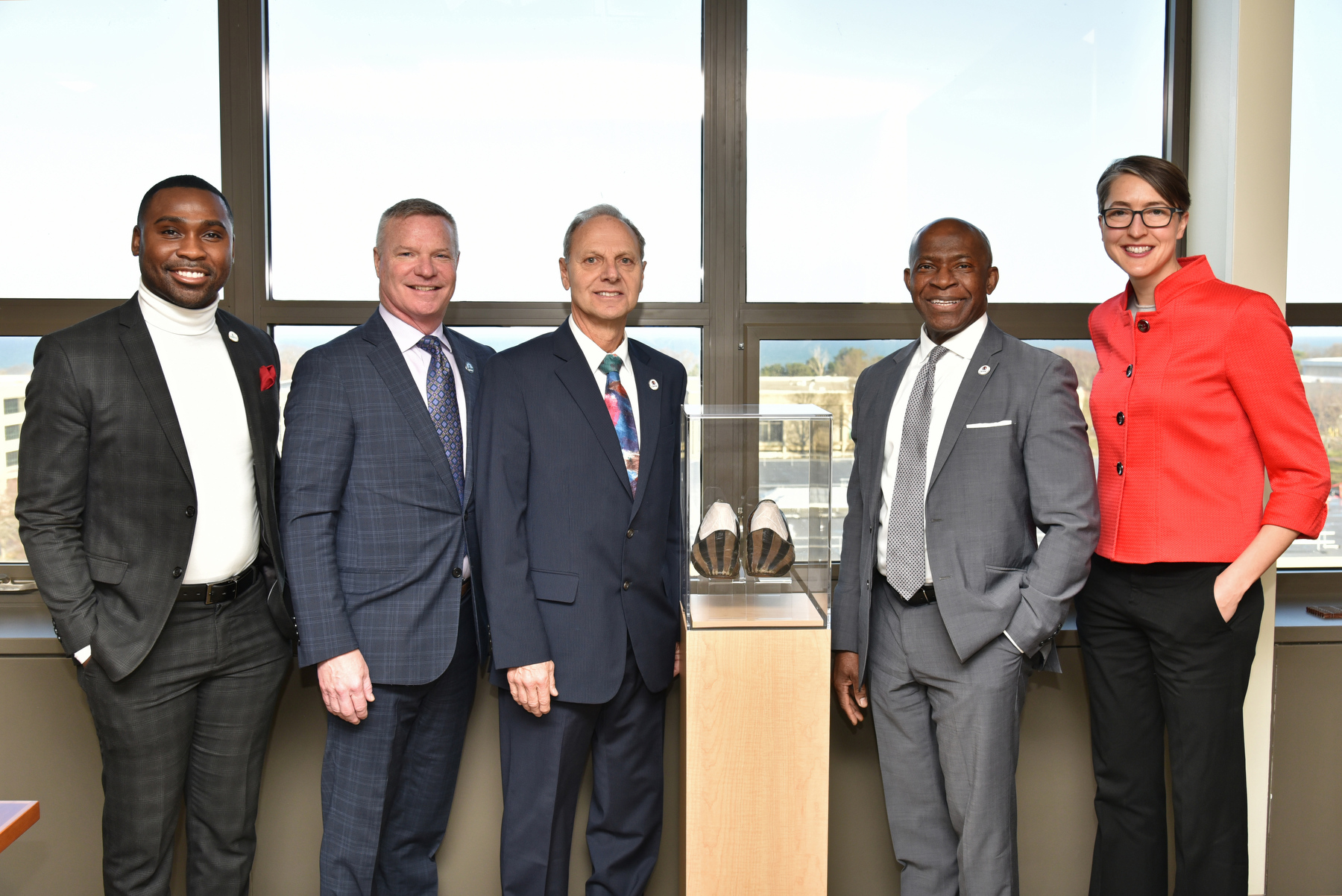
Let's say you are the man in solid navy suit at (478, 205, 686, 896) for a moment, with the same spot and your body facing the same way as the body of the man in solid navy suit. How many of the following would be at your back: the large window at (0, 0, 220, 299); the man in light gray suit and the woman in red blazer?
1

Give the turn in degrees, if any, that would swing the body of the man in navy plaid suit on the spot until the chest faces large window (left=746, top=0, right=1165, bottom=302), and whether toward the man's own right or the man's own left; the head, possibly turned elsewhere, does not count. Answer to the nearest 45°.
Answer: approximately 45° to the man's own left

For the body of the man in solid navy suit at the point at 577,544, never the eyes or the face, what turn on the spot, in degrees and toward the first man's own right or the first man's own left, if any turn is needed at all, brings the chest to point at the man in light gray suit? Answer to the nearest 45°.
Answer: approximately 45° to the first man's own left

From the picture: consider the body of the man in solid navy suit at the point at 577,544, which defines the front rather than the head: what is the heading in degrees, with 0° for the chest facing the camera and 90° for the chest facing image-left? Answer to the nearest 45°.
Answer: approximately 315°

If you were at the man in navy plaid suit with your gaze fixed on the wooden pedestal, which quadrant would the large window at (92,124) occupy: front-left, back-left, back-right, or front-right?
back-left

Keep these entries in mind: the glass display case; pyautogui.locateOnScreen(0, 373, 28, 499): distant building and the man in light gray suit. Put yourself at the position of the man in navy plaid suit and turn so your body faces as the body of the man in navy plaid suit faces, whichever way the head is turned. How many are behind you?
1

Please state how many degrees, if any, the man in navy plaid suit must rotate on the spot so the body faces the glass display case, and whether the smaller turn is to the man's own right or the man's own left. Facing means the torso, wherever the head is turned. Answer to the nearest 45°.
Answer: approximately 45° to the man's own left

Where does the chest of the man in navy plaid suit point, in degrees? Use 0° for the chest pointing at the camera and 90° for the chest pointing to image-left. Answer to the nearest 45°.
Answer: approximately 315°
